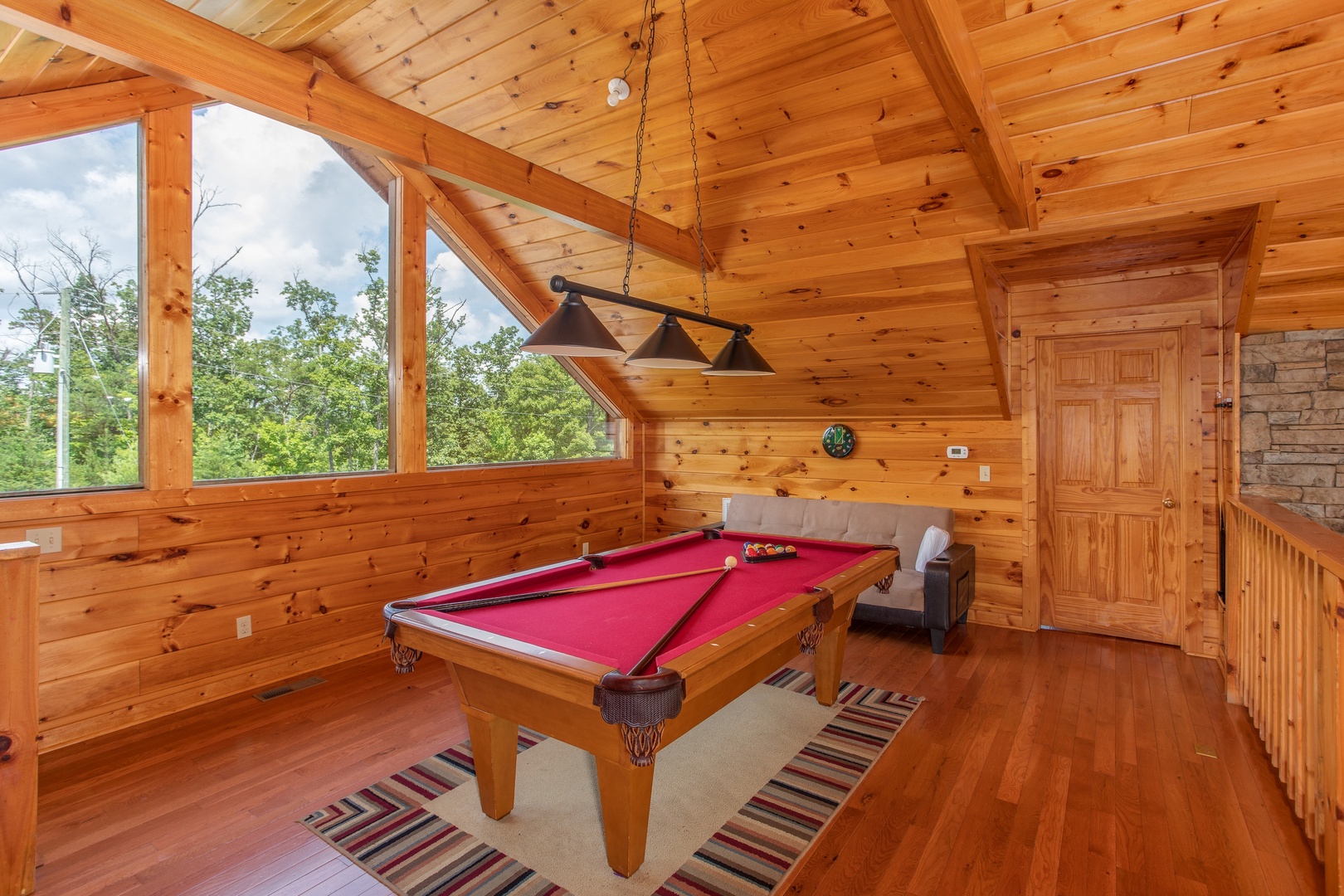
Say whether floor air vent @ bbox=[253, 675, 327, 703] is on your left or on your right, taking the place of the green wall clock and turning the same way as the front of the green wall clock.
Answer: on your right

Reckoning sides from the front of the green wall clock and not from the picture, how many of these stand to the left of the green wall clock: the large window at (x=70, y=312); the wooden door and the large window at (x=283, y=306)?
1

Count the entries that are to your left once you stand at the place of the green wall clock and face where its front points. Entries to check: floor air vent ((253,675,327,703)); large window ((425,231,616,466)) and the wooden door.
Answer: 1

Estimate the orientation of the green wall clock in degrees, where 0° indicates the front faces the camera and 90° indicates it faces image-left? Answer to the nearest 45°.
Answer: approximately 0°

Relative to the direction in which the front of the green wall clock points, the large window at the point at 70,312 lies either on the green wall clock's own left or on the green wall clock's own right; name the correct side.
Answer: on the green wall clock's own right

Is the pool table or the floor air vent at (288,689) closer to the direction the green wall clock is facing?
the pool table

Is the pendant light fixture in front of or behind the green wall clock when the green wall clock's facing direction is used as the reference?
in front

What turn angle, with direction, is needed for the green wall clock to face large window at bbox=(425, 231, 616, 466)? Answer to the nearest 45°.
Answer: approximately 90° to its right

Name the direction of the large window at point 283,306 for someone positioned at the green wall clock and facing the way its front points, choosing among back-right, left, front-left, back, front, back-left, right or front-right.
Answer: front-right

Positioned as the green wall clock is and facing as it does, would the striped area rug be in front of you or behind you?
in front

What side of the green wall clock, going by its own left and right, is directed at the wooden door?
left
